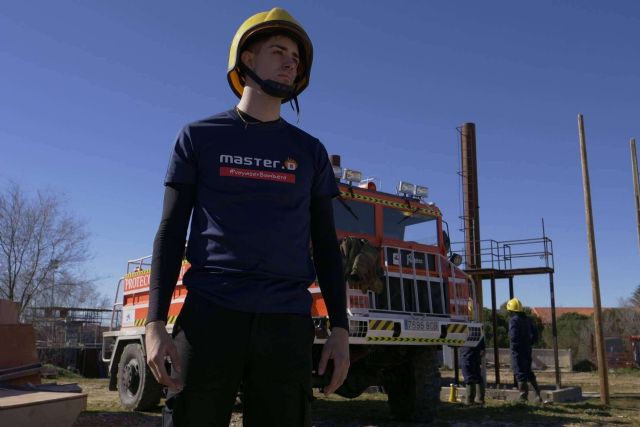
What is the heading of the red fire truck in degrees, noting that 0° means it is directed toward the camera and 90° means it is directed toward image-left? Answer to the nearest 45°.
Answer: approximately 315°

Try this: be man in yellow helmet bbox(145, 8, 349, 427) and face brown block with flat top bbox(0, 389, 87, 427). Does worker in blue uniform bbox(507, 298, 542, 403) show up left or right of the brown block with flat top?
right

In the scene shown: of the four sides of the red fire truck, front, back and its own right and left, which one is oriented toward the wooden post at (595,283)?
left

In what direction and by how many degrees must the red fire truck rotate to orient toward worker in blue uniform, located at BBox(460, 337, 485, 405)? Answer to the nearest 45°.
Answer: approximately 90° to its left

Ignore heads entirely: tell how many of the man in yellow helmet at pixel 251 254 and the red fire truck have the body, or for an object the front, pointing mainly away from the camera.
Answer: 0

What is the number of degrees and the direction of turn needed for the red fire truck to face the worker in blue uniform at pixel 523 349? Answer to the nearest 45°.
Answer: approximately 90° to its left

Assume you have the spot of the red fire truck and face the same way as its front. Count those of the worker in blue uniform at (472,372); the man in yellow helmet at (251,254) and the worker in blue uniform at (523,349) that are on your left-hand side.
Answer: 2

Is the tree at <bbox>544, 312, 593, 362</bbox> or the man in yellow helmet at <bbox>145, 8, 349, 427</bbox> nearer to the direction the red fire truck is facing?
the man in yellow helmet

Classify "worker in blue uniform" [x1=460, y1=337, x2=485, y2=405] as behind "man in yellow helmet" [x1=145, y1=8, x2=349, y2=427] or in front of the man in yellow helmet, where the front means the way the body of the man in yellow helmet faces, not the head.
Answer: behind

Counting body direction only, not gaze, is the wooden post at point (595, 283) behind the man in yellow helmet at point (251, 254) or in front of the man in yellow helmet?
behind

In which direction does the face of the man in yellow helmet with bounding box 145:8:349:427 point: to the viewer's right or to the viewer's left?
to the viewer's right

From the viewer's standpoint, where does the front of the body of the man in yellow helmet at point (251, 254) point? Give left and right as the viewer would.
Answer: facing the viewer

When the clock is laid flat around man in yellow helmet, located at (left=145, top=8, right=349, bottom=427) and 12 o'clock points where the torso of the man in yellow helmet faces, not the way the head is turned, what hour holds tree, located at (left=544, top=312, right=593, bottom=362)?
The tree is roughly at 7 o'clock from the man in yellow helmet.
